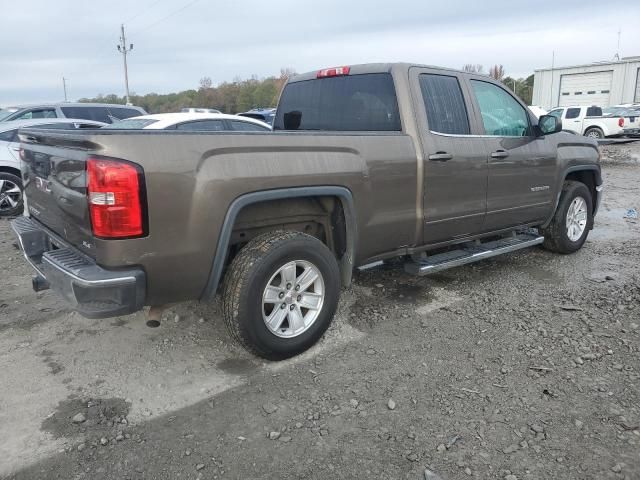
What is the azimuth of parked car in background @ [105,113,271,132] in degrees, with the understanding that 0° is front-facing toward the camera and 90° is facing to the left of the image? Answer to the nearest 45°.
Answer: approximately 45°

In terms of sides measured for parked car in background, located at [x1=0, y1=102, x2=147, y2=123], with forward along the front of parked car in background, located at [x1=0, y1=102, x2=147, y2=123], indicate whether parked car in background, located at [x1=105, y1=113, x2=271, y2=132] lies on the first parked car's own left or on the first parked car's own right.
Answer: on the first parked car's own left

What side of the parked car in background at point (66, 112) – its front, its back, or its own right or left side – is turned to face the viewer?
left

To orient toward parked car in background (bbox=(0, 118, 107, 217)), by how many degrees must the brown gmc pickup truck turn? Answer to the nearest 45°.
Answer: approximately 90° to its left

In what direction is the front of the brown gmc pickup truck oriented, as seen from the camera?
facing away from the viewer and to the right of the viewer

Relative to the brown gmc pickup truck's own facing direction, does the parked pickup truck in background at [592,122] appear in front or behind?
in front

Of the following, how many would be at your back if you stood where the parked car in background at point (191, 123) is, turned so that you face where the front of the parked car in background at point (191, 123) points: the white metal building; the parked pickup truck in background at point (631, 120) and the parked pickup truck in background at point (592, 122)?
3

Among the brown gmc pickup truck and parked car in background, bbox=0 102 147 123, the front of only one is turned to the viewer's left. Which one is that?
the parked car in background

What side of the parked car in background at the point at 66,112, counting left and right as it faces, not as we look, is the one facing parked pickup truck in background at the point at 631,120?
back
